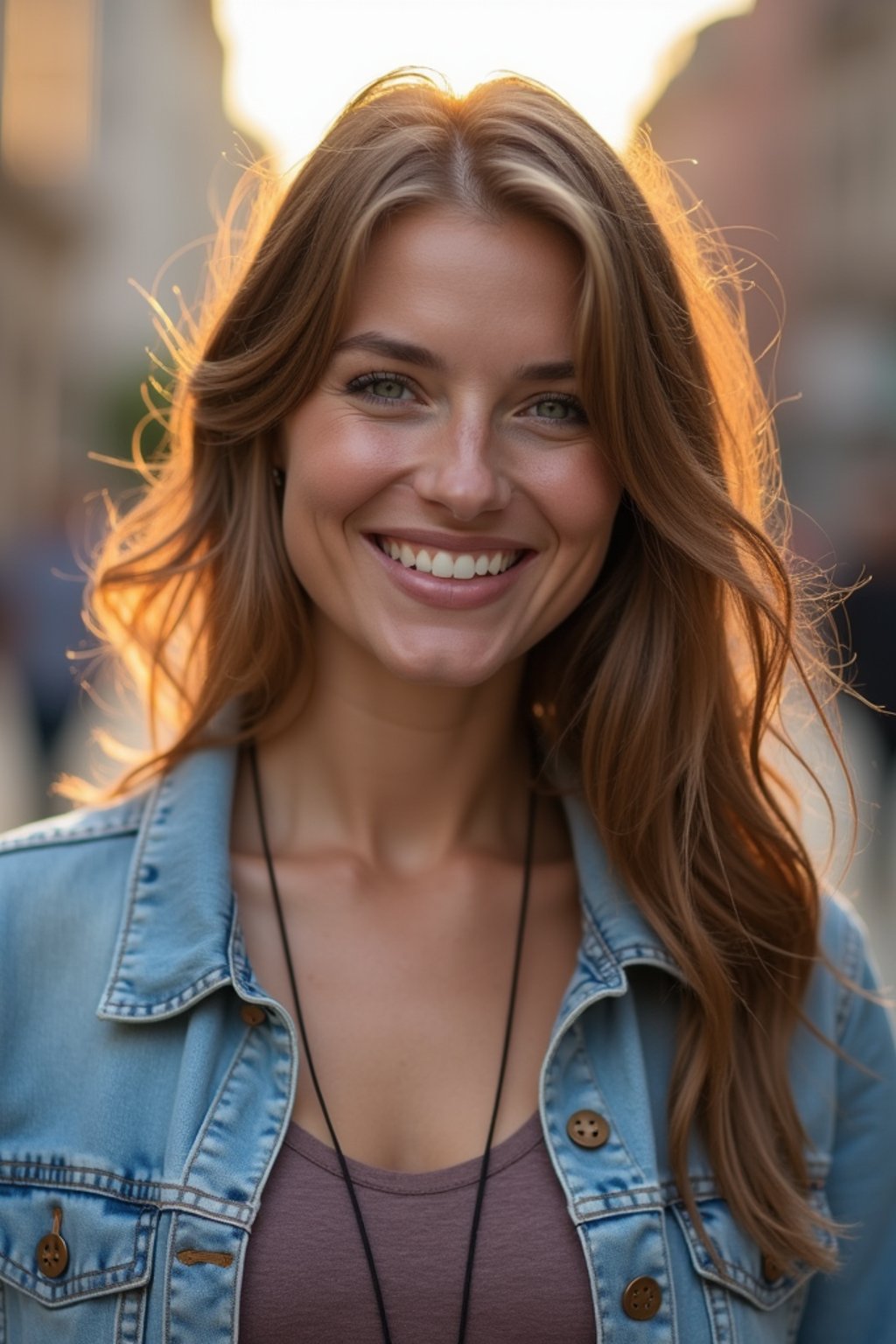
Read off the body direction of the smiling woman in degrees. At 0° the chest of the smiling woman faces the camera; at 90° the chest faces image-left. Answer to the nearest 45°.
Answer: approximately 0°
